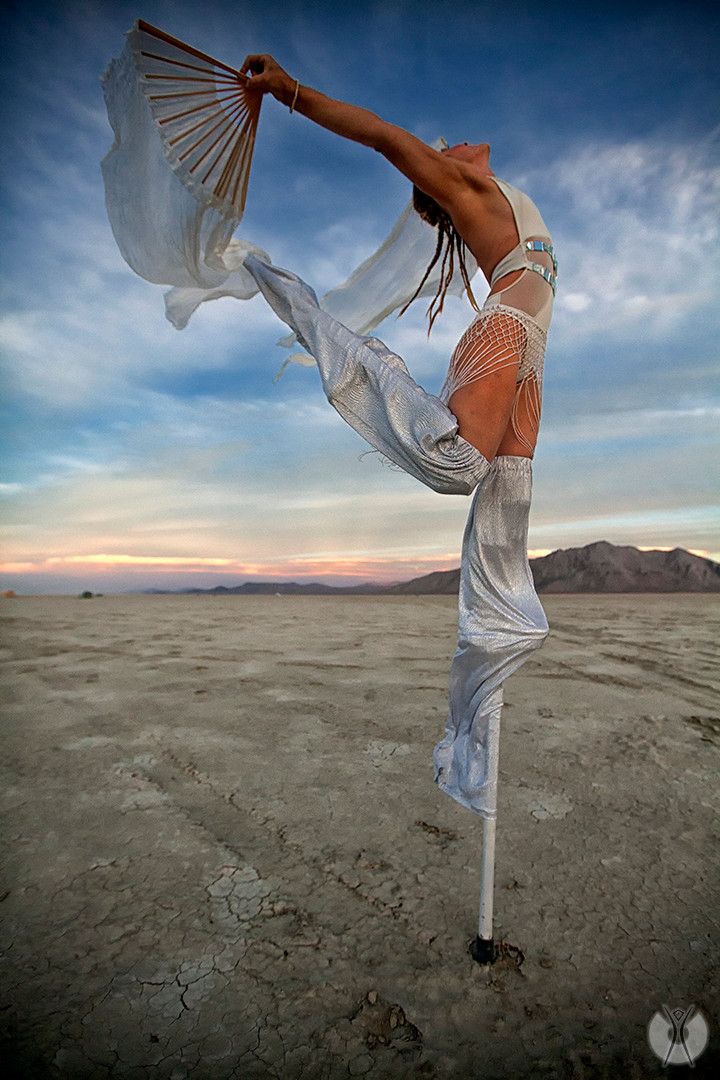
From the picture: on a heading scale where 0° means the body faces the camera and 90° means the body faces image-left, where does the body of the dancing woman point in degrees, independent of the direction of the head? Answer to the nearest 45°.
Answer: approximately 270°
